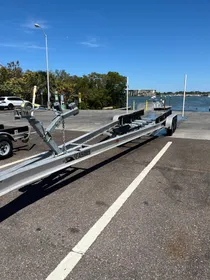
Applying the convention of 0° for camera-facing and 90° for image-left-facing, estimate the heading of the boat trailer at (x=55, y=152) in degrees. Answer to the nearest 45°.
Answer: approximately 45°

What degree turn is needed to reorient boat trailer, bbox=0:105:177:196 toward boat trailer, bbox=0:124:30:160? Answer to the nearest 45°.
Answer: approximately 90° to its right
